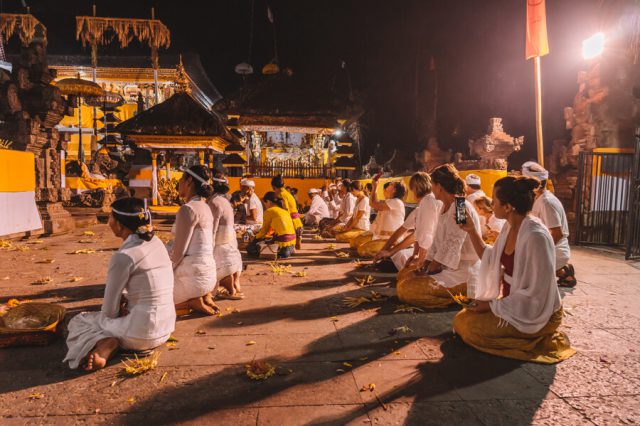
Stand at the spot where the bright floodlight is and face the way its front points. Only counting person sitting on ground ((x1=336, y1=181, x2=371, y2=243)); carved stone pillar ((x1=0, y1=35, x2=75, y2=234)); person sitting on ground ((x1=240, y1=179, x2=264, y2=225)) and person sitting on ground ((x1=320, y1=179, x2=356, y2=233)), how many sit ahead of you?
4

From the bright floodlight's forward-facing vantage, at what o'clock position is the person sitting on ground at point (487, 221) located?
The person sitting on ground is roughly at 11 o'clock from the bright floodlight.

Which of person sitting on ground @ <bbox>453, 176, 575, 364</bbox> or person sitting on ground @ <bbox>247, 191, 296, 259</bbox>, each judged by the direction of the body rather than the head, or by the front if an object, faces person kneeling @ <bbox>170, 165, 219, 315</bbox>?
person sitting on ground @ <bbox>453, 176, 575, 364</bbox>

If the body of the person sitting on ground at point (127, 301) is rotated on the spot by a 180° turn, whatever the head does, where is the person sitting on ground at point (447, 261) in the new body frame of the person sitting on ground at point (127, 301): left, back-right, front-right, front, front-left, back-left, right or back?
front-left

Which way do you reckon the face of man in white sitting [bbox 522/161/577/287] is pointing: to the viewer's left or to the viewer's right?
to the viewer's left

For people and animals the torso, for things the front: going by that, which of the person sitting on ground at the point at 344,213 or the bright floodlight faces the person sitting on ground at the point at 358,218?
the bright floodlight

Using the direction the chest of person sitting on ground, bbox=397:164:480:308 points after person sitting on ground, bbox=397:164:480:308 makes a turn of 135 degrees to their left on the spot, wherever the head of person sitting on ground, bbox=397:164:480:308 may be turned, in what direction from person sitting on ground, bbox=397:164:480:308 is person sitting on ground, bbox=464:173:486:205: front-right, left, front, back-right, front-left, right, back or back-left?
back-left

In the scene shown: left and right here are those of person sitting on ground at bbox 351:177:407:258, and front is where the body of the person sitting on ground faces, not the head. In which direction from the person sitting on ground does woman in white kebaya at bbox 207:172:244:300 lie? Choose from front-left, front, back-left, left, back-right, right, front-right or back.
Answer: front-left

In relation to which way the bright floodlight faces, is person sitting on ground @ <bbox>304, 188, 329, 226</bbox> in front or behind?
in front

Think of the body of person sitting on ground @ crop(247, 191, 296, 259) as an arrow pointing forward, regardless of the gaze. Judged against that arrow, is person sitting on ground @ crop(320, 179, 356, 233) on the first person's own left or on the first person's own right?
on the first person's own right

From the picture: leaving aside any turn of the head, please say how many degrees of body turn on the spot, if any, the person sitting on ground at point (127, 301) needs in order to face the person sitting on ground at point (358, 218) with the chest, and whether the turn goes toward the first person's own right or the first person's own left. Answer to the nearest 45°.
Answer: approximately 90° to the first person's own right

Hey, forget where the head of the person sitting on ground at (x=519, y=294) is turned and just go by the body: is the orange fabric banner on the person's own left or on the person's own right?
on the person's own right

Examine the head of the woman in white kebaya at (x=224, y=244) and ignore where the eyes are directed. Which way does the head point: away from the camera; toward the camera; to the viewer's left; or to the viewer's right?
away from the camera
